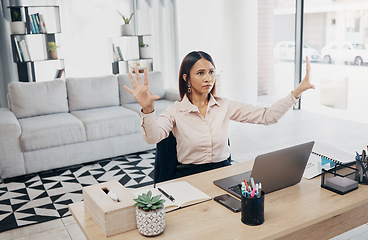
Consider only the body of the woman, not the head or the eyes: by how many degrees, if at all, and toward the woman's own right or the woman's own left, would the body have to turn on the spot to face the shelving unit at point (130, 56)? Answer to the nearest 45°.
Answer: approximately 135° to the woman's own left

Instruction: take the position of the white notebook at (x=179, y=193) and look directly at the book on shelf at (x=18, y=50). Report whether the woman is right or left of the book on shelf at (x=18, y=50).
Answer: right

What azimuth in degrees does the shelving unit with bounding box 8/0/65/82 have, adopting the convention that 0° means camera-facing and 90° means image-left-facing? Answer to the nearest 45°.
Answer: approximately 0°

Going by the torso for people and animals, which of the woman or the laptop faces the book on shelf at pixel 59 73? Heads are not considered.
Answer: the laptop

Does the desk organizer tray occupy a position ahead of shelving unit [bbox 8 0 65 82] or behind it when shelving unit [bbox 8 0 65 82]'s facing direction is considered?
ahead

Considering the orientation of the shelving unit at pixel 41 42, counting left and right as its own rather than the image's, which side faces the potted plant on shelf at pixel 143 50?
left

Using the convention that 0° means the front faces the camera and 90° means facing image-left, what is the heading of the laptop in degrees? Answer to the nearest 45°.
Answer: approximately 135°

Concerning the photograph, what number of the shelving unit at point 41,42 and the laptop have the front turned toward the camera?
1

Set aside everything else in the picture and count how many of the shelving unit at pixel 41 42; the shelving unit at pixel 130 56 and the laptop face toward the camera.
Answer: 2
